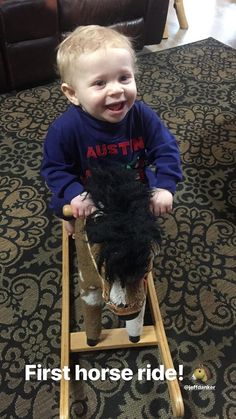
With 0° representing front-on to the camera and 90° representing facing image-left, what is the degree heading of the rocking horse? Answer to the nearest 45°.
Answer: approximately 0°

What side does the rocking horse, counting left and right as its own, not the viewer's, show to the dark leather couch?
back
